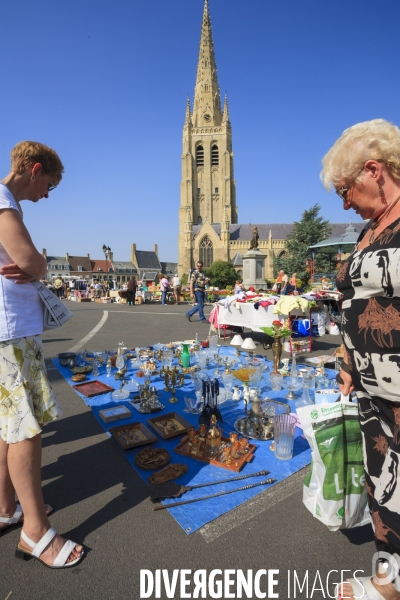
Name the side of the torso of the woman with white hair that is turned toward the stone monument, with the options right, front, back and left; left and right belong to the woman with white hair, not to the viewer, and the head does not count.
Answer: right

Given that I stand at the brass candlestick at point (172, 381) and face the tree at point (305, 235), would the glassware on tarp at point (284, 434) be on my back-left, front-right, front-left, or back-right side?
back-right

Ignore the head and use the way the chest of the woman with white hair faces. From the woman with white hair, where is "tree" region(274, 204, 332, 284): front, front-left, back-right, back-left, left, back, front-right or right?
right

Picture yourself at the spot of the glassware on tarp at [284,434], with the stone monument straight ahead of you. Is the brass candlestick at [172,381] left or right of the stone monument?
left

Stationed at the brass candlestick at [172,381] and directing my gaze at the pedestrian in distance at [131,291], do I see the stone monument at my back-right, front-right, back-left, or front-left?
front-right

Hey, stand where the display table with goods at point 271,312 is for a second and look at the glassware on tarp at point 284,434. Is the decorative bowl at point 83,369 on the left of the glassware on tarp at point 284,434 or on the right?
right

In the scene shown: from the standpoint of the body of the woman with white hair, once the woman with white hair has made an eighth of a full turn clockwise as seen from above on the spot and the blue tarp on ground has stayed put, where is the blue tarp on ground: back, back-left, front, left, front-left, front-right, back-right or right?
front

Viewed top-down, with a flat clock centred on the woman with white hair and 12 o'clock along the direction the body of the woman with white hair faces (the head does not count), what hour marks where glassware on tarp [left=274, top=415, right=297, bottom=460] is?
The glassware on tarp is roughly at 2 o'clock from the woman with white hair.

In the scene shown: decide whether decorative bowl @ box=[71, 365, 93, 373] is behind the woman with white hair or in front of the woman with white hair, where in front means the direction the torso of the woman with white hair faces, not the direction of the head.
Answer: in front

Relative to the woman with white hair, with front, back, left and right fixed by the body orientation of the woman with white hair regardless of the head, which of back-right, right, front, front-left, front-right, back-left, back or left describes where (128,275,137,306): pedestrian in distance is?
front-right

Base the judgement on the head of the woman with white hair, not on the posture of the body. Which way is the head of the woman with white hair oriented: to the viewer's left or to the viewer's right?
to the viewer's left

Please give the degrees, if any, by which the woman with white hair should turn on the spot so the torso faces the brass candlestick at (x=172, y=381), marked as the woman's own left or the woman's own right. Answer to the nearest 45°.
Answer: approximately 45° to the woman's own right

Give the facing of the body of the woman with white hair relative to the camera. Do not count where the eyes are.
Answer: to the viewer's left
